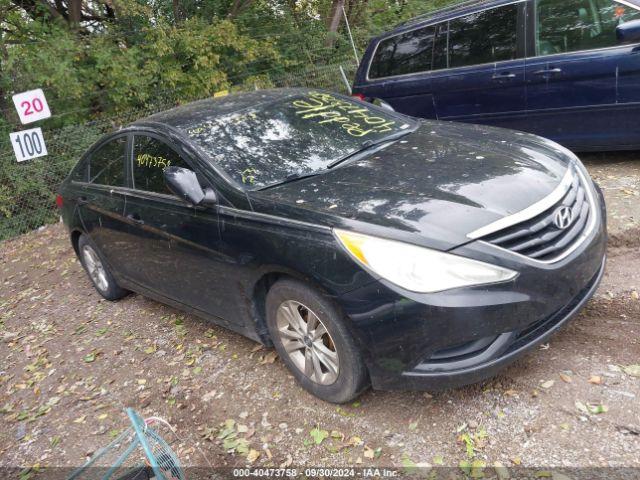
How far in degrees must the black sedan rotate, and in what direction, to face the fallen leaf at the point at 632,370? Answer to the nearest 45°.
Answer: approximately 45° to its left

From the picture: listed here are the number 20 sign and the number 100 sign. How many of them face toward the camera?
2

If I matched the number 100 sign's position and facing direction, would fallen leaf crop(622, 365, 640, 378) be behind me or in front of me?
in front

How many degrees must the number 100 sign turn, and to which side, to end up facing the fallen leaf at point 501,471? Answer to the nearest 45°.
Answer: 0° — it already faces it

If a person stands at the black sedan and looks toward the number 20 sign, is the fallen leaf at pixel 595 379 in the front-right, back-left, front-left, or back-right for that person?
back-right

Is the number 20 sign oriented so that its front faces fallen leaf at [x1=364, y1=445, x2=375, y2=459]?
yes

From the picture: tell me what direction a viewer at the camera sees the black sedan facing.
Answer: facing the viewer and to the right of the viewer

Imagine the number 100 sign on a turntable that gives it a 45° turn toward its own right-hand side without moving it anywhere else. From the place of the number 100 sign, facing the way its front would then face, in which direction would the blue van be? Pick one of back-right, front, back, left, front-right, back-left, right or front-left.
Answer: left

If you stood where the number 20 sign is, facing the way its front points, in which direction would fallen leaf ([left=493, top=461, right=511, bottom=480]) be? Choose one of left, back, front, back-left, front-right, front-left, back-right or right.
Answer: front

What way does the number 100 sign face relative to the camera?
toward the camera

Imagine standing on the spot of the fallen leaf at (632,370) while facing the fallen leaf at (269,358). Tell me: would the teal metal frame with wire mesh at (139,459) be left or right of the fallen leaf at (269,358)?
left

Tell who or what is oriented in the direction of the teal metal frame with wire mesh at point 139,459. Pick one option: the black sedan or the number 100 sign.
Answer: the number 100 sign

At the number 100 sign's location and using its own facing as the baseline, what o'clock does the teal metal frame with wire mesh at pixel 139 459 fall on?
The teal metal frame with wire mesh is roughly at 12 o'clock from the number 100 sign.

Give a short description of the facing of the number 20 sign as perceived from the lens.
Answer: facing the viewer

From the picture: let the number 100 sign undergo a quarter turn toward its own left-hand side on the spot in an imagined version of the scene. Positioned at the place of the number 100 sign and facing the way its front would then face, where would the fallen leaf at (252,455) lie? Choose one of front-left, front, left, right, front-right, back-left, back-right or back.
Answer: right
